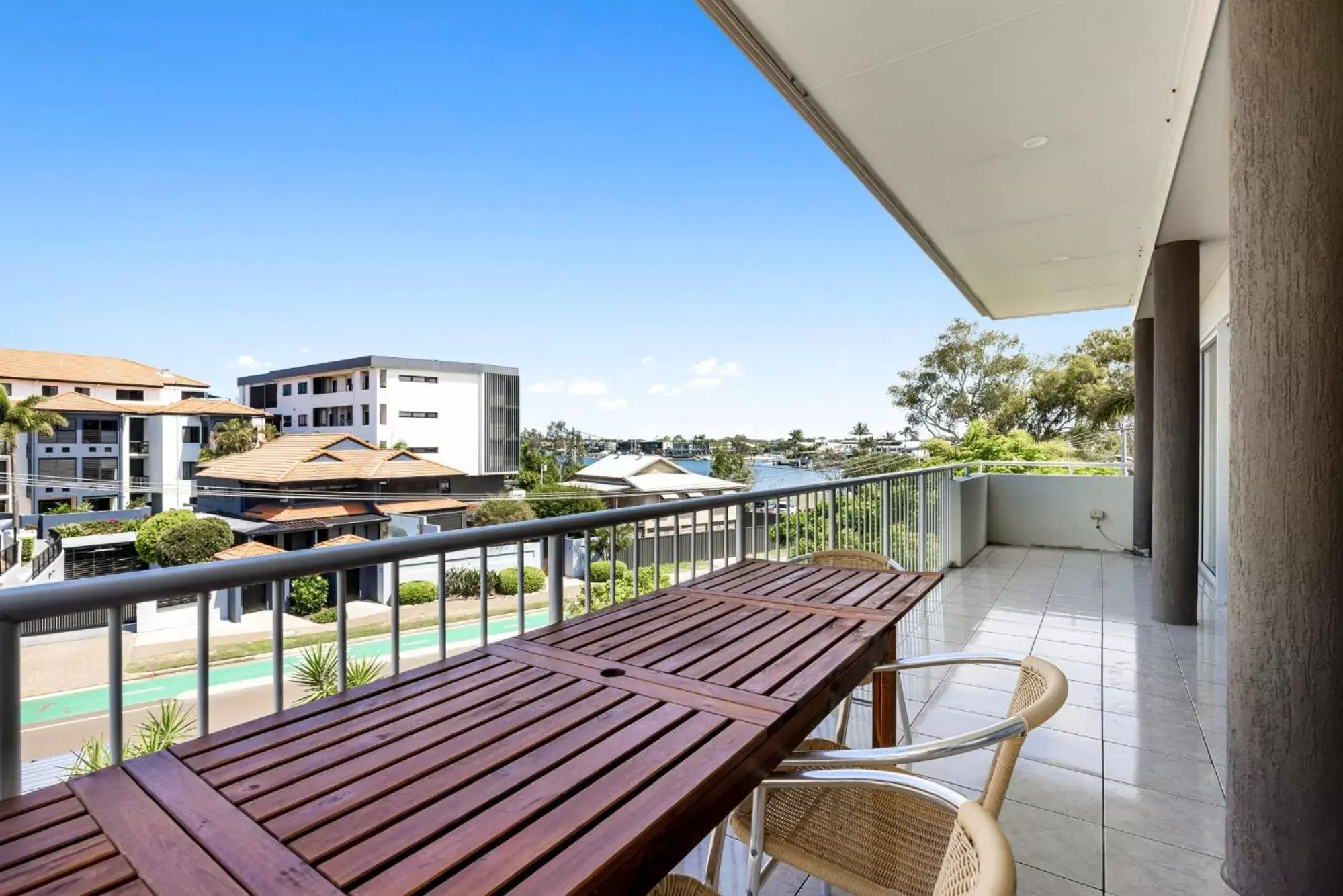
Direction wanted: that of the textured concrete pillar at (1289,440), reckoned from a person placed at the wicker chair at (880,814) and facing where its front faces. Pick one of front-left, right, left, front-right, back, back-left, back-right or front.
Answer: back-right

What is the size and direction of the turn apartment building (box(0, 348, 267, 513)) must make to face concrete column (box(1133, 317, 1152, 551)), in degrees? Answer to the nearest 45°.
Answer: approximately 45° to its left

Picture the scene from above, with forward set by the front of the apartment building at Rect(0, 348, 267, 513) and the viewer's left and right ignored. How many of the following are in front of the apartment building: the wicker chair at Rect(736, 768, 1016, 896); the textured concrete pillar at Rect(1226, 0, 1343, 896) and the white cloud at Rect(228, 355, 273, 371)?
2

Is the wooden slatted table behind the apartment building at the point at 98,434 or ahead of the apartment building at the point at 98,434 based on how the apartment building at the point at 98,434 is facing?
ahead

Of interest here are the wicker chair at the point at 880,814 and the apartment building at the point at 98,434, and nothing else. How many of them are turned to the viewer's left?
1

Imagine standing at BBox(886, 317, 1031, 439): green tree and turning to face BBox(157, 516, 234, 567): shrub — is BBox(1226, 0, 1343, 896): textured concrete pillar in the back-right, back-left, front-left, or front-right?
front-left

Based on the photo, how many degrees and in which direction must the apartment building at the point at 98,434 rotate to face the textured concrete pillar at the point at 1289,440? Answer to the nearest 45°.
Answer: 0° — it already faces it

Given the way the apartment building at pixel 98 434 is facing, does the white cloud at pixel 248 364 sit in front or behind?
behind

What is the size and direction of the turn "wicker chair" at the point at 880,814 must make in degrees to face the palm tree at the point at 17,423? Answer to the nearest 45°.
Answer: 0° — it already faces it

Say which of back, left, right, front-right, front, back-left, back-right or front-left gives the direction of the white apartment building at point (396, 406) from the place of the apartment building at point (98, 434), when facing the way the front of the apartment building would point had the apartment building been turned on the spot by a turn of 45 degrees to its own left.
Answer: left

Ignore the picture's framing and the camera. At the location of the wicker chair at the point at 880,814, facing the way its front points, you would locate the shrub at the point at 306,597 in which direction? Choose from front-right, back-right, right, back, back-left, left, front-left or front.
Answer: front-right

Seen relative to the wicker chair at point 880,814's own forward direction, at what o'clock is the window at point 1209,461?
The window is roughly at 4 o'clock from the wicker chair.

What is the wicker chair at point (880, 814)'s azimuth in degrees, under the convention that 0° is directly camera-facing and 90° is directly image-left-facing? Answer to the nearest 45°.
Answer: approximately 90°

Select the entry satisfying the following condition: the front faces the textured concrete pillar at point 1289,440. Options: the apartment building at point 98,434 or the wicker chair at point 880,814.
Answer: the apartment building

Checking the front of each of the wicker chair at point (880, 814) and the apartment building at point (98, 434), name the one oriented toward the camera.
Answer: the apartment building

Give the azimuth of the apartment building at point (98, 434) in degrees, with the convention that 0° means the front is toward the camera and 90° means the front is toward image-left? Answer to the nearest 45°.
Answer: approximately 0°
